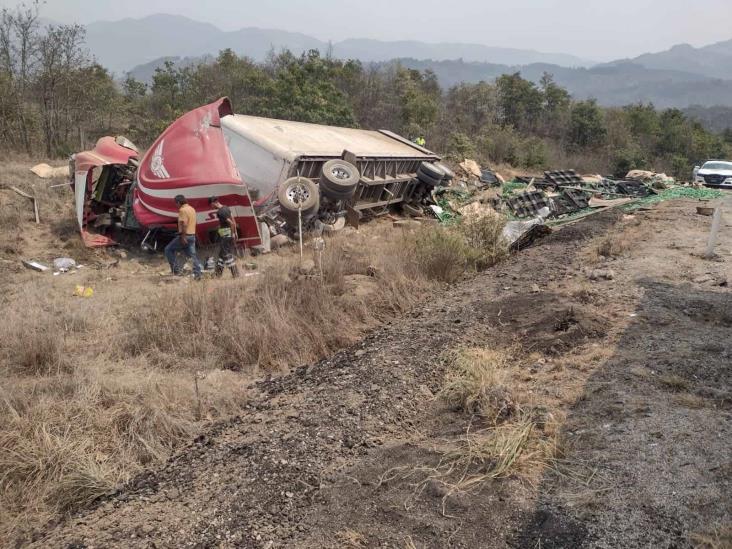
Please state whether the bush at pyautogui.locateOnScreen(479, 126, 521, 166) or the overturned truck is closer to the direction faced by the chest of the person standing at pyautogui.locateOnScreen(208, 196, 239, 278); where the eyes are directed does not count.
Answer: the overturned truck

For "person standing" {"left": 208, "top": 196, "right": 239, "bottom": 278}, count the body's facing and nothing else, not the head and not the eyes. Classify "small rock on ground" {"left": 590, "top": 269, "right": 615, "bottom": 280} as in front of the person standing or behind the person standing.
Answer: behind

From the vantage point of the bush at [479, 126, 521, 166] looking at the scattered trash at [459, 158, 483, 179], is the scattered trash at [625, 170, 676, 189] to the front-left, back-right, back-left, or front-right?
front-left

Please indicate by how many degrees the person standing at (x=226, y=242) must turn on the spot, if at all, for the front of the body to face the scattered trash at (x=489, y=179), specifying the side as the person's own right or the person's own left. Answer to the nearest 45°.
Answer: approximately 135° to the person's own right

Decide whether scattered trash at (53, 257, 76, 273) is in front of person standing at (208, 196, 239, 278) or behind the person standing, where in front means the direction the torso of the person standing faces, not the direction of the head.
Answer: in front

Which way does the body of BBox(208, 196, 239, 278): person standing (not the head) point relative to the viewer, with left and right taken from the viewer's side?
facing to the left of the viewer

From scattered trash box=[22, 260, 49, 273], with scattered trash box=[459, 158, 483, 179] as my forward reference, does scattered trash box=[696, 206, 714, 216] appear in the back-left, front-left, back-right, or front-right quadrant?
front-right

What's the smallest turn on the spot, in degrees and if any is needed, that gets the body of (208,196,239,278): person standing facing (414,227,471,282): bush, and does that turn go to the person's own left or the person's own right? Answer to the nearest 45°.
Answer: approximately 135° to the person's own left

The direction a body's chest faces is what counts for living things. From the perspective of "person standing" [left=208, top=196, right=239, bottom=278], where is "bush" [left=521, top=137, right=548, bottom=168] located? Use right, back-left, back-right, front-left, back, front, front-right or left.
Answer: back-right

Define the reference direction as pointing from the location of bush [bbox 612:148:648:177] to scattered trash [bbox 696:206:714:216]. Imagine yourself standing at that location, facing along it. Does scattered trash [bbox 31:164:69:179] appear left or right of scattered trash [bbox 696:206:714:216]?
right
